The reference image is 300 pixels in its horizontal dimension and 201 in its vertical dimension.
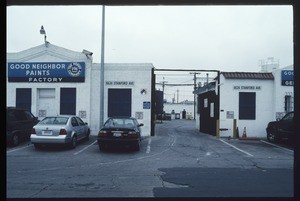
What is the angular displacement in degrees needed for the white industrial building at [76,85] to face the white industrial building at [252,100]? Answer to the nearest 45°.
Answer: approximately 90° to its left

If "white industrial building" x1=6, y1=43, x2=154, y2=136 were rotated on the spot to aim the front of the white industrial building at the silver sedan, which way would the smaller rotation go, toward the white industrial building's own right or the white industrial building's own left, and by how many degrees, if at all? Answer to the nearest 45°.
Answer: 0° — it already faces it

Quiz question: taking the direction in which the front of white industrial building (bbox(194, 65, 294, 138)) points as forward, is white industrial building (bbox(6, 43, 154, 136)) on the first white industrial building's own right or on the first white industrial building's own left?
on the first white industrial building's own right

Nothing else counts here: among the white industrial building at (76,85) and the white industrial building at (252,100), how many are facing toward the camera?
2

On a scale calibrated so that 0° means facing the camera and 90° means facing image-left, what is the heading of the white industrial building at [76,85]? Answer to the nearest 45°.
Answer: approximately 0°

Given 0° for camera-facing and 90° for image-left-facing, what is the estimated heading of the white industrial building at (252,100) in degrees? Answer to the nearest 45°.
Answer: approximately 0°
